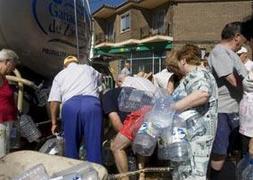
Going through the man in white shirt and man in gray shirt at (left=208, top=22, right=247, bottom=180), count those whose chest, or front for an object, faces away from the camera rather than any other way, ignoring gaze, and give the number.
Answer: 1

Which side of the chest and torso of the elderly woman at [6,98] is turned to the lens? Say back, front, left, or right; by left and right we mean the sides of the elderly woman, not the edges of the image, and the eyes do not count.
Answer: right

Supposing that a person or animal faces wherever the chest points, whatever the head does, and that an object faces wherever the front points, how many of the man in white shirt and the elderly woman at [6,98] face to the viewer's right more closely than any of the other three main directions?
1

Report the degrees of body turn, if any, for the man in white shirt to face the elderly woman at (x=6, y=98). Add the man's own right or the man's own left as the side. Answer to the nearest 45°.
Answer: approximately 90° to the man's own left

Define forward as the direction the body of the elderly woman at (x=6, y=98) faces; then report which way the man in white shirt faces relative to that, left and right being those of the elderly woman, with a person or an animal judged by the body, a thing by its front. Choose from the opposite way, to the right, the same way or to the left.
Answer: to the left

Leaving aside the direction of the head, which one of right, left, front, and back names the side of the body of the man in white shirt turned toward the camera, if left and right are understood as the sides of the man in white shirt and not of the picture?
back

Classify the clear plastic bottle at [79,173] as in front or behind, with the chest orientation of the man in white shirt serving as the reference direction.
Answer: behind
